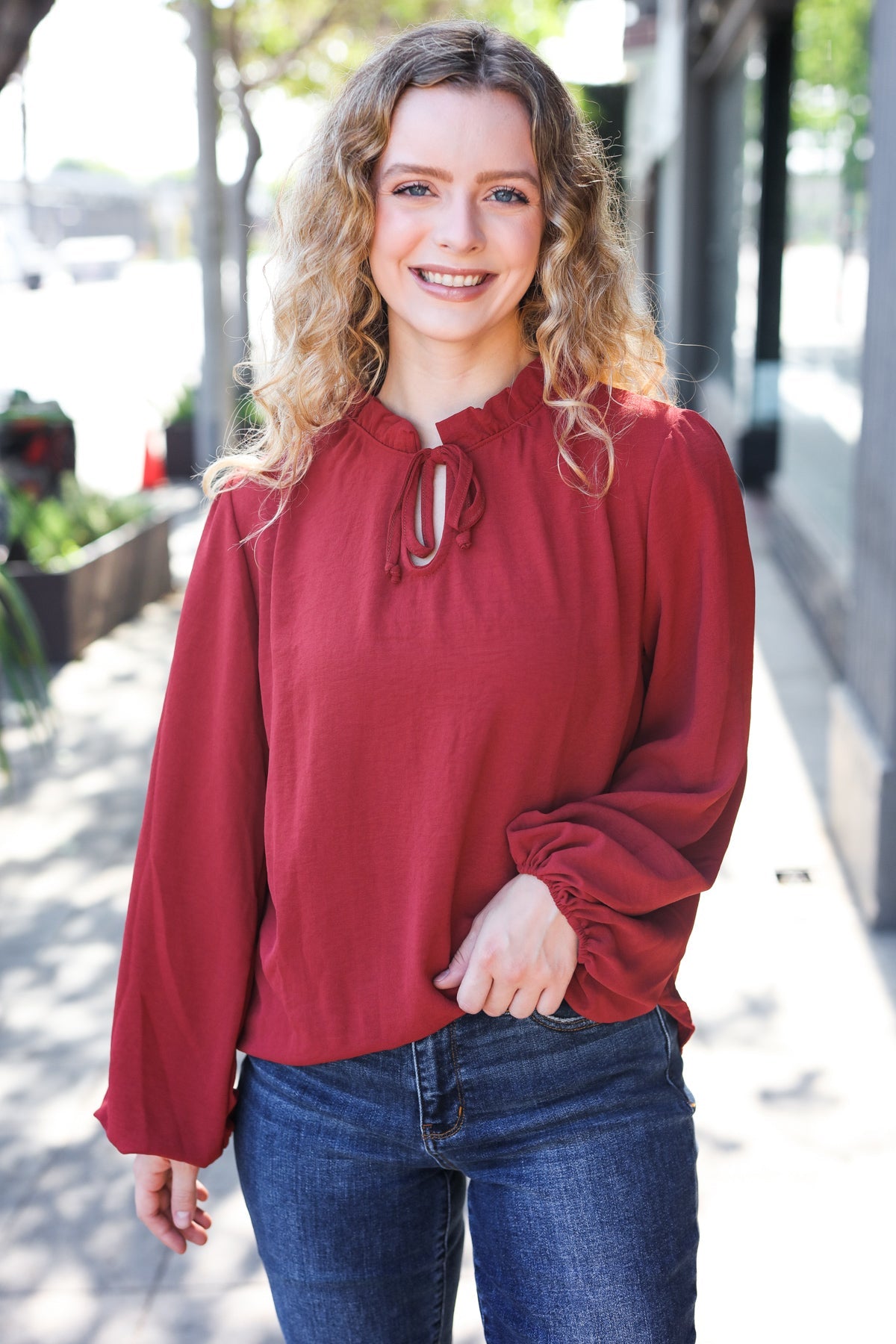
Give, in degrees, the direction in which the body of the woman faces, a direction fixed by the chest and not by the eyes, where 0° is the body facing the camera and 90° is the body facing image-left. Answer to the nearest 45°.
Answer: approximately 0°

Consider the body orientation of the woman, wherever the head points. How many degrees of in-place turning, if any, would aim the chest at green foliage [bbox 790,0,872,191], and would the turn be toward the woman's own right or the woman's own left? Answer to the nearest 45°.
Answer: approximately 180°

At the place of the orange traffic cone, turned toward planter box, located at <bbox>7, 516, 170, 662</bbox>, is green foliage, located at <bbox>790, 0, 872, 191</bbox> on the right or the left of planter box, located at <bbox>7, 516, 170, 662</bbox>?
left

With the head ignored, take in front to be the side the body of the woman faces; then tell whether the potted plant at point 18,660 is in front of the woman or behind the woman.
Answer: behind

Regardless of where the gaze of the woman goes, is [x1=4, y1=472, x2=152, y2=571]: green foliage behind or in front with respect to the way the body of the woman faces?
behind

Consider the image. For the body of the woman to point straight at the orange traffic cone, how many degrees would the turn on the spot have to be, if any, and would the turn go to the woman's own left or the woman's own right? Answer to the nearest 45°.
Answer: approximately 180°

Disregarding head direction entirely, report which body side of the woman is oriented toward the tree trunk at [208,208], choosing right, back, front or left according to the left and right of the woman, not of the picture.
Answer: back

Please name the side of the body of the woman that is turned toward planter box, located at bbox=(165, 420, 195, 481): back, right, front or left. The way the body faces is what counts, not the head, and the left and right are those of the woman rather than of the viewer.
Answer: back
